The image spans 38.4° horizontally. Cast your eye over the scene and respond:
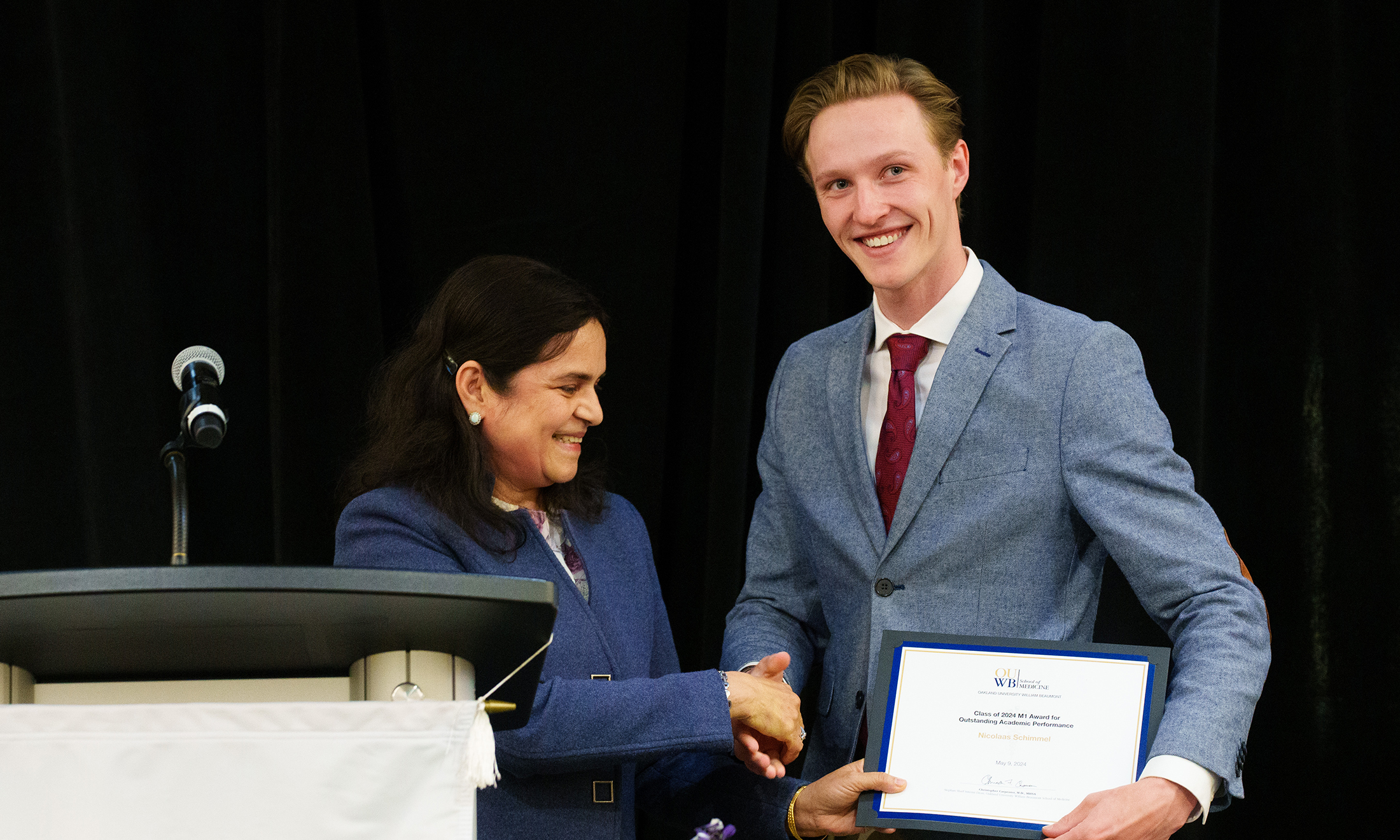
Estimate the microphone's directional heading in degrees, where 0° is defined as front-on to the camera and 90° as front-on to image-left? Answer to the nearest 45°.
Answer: approximately 180°

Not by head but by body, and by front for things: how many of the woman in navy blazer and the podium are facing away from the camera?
0

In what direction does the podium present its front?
toward the camera

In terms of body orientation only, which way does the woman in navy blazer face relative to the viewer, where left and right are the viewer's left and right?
facing the viewer and to the right of the viewer

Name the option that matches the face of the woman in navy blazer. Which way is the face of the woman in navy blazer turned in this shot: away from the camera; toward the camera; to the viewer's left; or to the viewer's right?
to the viewer's right
